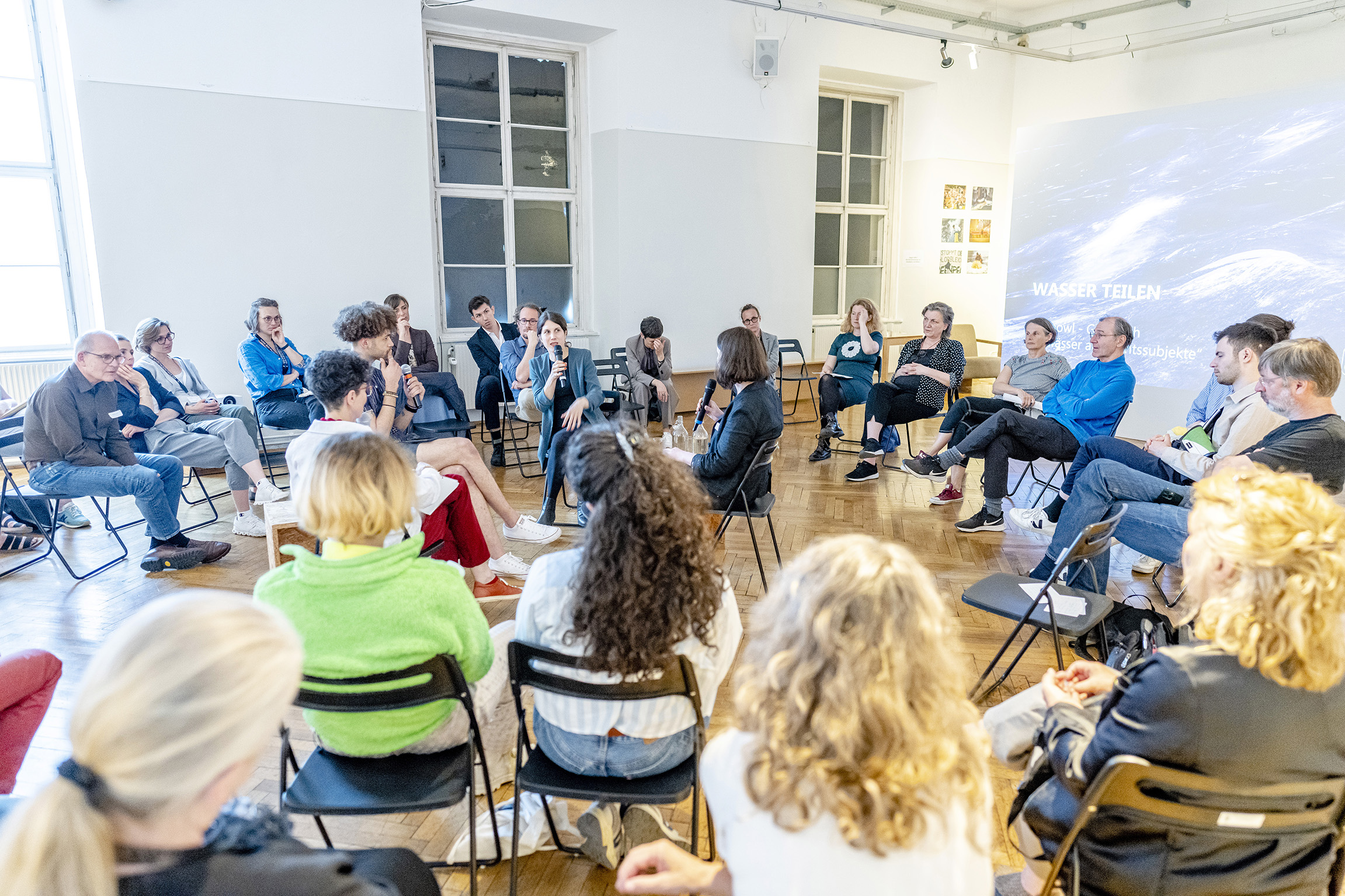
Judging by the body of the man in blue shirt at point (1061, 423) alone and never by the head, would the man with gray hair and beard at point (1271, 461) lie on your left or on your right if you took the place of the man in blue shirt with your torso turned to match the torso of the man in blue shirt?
on your left

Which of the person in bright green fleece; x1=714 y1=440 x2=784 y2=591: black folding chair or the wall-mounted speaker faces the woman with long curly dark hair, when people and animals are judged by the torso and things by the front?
the wall-mounted speaker

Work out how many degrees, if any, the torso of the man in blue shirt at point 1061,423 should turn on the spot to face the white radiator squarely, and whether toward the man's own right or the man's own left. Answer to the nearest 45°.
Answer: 0° — they already face it

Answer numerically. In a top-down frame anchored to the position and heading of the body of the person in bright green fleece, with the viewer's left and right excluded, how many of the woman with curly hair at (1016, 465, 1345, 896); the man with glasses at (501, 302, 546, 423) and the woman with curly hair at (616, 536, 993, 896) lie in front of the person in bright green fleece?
1

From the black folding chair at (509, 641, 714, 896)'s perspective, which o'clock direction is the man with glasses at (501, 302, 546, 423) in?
The man with glasses is roughly at 12 o'clock from the black folding chair.

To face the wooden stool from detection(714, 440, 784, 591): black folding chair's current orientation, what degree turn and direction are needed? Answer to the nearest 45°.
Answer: approximately 45° to its left

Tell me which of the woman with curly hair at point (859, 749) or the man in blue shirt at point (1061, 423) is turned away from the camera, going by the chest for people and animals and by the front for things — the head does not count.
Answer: the woman with curly hair

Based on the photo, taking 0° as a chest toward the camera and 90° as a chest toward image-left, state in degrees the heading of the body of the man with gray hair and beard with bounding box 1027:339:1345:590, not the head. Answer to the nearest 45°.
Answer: approximately 90°

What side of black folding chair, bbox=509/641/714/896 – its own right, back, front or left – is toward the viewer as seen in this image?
back

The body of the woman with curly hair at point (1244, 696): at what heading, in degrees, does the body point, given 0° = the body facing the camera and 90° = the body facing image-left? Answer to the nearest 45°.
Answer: approximately 135°

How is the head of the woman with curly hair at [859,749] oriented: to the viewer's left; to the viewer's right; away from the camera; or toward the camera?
away from the camera

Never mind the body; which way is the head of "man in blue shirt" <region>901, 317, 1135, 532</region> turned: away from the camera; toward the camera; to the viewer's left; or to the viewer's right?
to the viewer's left

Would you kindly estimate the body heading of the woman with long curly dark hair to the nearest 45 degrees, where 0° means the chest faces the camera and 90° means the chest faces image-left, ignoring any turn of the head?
approximately 180°
